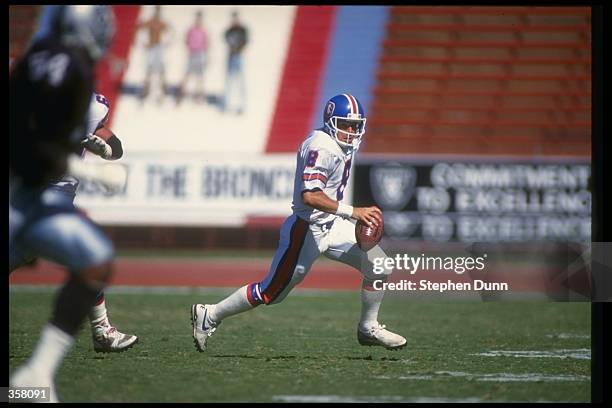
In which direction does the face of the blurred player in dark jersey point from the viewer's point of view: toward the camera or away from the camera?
away from the camera

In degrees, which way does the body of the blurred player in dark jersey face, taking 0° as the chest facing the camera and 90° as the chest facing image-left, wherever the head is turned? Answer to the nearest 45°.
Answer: approximately 270°

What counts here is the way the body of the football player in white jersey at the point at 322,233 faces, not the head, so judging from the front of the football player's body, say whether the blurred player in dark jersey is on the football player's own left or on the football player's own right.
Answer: on the football player's own right

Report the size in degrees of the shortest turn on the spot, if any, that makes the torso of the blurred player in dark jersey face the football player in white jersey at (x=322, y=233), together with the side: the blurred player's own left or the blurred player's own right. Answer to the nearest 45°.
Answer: approximately 45° to the blurred player's own left
